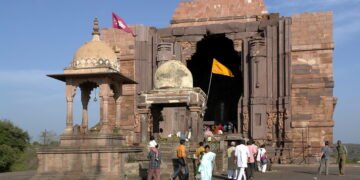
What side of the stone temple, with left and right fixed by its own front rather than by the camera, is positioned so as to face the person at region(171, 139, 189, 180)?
front

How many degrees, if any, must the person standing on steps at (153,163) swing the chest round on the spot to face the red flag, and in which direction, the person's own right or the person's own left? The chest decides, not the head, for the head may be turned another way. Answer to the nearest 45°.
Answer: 0° — they already face it

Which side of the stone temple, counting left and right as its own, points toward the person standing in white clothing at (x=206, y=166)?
front

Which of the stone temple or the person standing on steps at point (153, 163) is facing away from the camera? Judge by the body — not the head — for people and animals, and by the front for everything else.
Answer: the person standing on steps

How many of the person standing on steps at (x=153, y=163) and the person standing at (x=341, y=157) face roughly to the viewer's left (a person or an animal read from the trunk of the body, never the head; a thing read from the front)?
1

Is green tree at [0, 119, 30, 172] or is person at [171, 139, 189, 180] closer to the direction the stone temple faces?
the person

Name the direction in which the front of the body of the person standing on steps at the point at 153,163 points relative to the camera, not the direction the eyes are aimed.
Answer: away from the camera

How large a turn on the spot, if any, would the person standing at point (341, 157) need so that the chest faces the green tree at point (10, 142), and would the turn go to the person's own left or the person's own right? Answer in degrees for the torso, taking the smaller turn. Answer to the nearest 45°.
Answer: approximately 45° to the person's own right

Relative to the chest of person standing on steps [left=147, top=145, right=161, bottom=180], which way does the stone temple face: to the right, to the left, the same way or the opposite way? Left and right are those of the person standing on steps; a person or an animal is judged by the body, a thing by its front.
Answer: the opposite way

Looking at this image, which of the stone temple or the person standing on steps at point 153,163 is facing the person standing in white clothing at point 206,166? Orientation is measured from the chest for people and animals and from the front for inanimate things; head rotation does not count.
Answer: the stone temple

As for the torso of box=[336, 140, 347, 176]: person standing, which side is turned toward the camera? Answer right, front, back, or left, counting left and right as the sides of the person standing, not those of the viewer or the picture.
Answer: left
